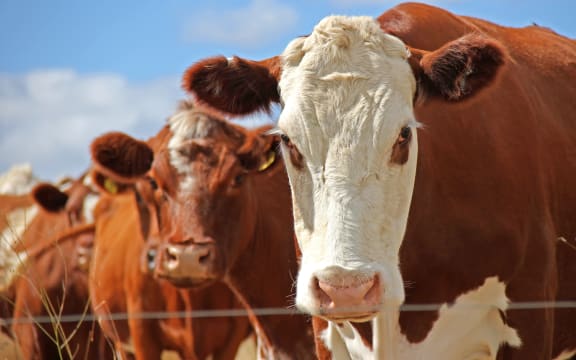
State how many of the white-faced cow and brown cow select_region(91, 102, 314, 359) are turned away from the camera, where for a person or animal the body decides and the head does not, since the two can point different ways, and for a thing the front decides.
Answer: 0

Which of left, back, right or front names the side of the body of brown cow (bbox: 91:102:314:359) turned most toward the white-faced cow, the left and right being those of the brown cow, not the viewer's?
left

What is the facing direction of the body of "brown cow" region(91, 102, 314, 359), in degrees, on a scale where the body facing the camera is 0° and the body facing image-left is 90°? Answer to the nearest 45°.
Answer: approximately 45°

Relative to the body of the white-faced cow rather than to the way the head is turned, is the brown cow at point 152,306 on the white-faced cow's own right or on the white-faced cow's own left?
on the white-faced cow's own right

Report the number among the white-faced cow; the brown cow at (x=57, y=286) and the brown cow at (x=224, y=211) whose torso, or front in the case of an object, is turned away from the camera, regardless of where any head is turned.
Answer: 0

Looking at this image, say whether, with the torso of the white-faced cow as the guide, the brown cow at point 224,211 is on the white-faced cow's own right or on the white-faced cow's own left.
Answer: on the white-faced cow's own right

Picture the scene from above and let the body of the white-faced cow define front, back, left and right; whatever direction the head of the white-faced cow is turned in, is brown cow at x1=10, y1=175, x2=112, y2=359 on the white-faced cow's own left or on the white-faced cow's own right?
on the white-faced cow's own right

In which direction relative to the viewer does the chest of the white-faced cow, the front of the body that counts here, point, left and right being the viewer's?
facing the viewer and to the left of the viewer

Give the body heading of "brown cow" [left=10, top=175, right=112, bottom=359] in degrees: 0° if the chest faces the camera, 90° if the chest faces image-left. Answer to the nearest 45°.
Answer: approximately 315°
